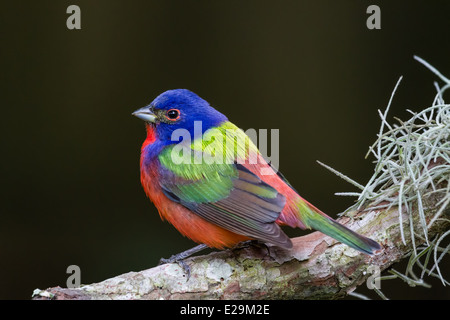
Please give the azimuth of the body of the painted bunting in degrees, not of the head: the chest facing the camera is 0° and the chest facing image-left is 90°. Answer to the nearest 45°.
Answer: approximately 90°
